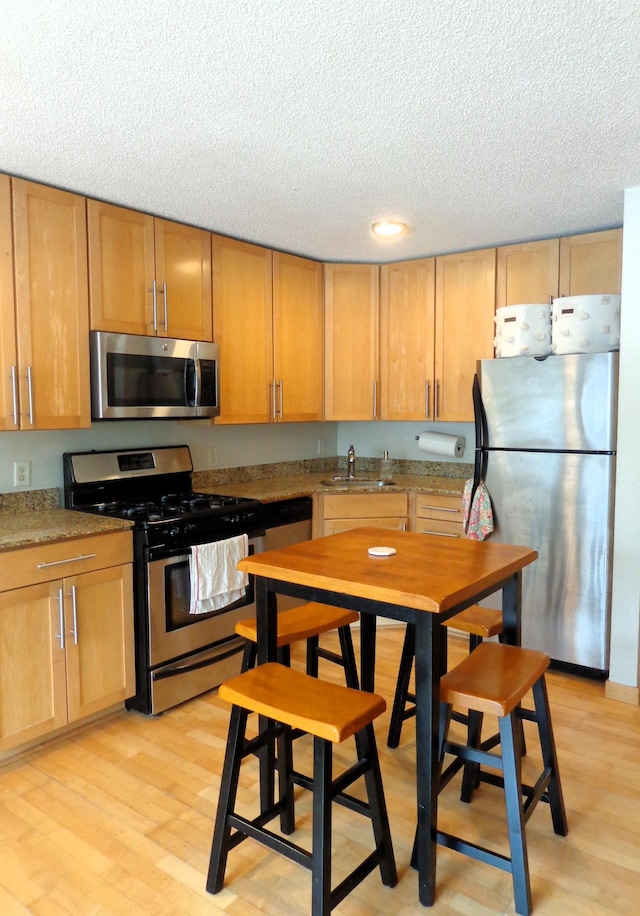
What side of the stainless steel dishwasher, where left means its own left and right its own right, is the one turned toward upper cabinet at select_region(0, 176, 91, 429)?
right

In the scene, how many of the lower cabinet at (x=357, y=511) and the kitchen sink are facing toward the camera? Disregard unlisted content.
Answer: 2

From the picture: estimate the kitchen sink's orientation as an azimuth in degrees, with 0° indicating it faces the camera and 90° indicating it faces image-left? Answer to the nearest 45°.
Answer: approximately 0°

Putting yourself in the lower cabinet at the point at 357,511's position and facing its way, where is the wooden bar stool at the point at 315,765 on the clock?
The wooden bar stool is roughly at 12 o'clock from the lower cabinet.

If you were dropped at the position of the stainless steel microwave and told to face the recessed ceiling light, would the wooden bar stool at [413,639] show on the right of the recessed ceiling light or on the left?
right

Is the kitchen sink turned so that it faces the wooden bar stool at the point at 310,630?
yes

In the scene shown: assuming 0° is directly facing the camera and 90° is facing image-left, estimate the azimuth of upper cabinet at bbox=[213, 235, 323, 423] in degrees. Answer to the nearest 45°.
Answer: approximately 315°

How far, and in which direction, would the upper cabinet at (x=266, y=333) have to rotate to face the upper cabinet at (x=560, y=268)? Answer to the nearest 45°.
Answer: approximately 45° to its left

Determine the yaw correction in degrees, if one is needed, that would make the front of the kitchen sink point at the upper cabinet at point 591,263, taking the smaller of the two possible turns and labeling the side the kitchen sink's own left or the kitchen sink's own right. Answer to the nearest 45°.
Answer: approximately 45° to the kitchen sink's own left

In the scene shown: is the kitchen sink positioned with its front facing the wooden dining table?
yes

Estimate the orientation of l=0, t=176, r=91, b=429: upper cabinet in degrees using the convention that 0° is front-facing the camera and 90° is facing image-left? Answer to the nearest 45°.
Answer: approximately 315°
